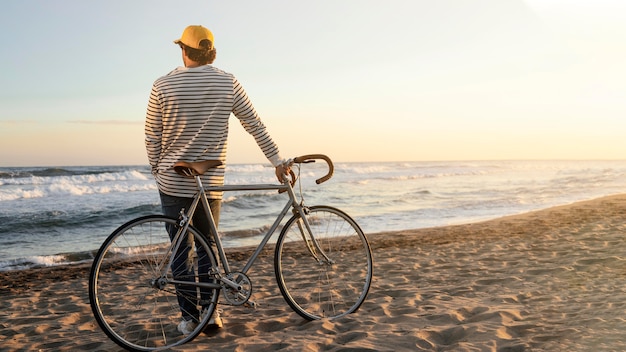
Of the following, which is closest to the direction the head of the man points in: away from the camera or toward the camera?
away from the camera

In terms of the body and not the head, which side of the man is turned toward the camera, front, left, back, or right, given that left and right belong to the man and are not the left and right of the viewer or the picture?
back
